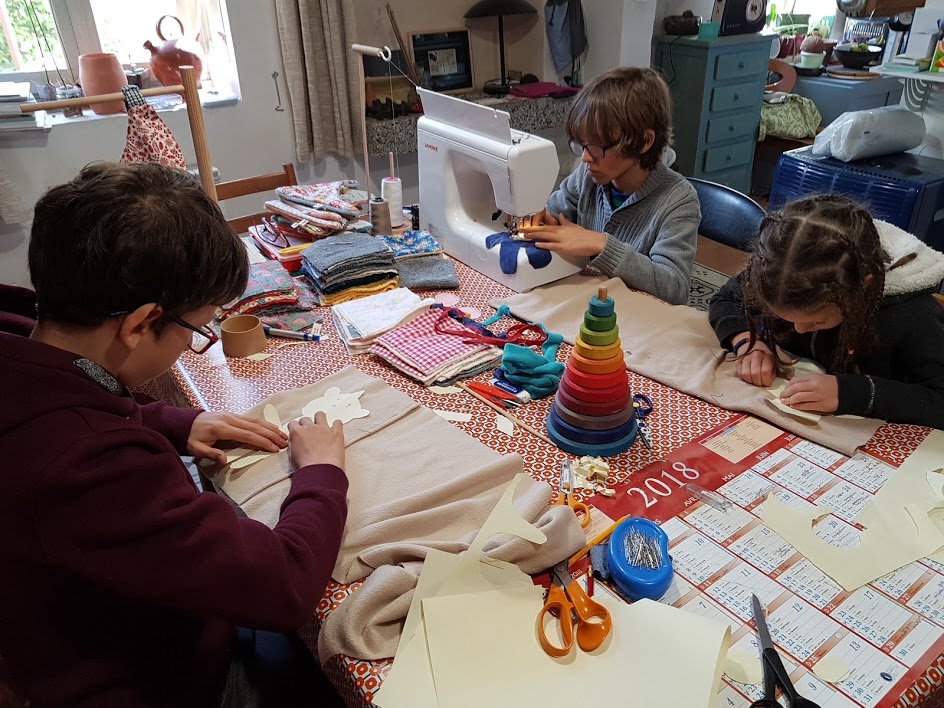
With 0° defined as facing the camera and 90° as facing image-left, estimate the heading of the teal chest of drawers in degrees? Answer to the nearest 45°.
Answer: approximately 315°

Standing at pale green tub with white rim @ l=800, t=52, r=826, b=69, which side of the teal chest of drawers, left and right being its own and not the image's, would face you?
left

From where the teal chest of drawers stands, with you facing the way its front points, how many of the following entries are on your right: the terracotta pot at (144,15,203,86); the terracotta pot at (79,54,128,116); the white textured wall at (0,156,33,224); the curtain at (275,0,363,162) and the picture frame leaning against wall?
5

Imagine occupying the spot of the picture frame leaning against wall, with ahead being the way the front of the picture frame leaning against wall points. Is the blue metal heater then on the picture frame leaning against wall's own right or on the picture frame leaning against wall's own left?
on the picture frame leaning against wall's own left

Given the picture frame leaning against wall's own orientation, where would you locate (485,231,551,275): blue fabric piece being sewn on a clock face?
The blue fabric piece being sewn is roughly at 12 o'clock from the picture frame leaning against wall.

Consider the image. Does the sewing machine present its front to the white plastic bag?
yes

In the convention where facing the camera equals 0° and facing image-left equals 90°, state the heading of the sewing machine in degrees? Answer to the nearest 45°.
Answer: approximately 225°

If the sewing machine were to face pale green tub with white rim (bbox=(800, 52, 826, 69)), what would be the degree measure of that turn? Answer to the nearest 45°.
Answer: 0° — it already faces it

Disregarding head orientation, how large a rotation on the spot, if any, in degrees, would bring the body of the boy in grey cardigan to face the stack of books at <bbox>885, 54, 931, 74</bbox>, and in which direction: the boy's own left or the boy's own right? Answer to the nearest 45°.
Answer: approximately 180°

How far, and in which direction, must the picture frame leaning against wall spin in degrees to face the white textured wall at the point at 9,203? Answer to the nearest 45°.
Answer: approximately 45° to its right

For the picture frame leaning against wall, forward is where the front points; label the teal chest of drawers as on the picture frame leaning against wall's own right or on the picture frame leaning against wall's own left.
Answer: on the picture frame leaning against wall's own left

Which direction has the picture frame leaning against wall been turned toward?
toward the camera

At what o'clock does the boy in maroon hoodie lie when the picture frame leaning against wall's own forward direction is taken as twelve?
The boy in maroon hoodie is roughly at 12 o'clock from the picture frame leaning against wall.

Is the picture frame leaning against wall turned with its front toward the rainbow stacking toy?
yes

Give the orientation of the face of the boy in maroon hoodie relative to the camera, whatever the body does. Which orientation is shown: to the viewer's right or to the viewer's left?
to the viewer's right

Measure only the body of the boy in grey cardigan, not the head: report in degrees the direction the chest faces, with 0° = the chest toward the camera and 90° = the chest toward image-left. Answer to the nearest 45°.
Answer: approximately 45°

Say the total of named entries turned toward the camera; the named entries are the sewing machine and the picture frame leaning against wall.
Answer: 1

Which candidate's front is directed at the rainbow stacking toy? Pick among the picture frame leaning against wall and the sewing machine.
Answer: the picture frame leaning against wall

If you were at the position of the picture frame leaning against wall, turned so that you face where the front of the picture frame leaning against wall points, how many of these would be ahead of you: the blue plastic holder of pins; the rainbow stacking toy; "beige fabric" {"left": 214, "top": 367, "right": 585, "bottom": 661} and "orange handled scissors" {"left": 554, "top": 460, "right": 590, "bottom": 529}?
4
